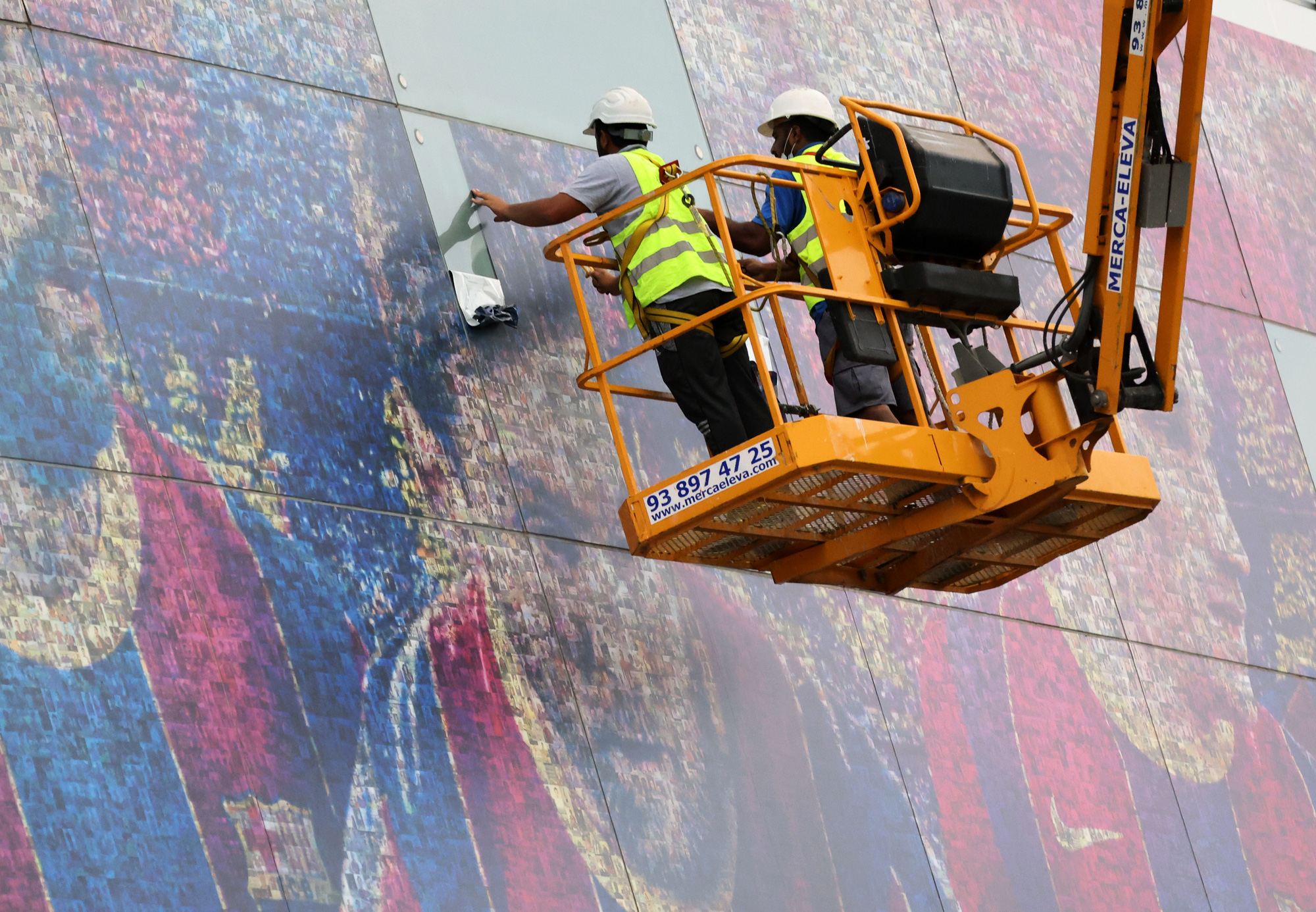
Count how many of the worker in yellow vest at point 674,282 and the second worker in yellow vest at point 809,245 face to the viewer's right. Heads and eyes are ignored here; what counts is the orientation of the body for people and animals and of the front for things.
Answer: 0

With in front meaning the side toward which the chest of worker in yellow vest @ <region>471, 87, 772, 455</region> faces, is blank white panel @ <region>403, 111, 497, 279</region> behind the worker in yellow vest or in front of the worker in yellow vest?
in front

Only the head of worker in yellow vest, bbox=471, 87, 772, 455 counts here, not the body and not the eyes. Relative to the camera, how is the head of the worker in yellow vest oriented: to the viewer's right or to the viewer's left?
to the viewer's left

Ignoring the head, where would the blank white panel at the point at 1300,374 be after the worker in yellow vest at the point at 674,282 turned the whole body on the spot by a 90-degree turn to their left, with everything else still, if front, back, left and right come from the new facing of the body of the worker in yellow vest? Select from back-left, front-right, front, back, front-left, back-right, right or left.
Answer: back

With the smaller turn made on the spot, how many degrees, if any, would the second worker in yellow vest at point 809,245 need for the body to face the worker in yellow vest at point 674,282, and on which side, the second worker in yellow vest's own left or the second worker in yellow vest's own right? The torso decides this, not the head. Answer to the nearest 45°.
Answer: approximately 45° to the second worker in yellow vest's own left

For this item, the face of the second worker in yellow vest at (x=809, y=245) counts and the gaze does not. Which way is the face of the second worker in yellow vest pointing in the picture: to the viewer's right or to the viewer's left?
to the viewer's left

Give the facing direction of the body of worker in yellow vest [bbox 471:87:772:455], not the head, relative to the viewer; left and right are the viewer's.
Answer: facing away from the viewer and to the left of the viewer
